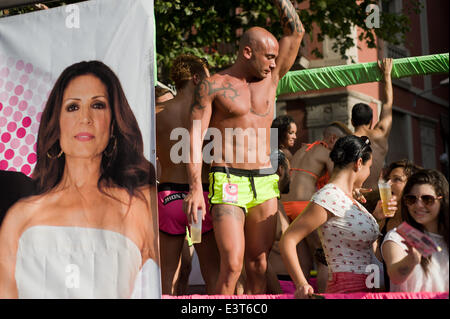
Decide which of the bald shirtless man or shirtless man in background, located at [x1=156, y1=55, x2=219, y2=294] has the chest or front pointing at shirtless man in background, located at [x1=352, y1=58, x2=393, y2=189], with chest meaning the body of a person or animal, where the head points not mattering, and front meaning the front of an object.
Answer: shirtless man in background, located at [x1=156, y1=55, x2=219, y2=294]

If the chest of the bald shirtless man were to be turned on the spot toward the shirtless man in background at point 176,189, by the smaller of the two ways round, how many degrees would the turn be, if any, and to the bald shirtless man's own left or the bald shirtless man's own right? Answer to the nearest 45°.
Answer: approximately 180°

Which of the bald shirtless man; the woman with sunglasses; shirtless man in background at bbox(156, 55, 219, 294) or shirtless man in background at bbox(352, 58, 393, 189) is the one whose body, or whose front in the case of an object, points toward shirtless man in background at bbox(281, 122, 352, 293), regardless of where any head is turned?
shirtless man in background at bbox(156, 55, 219, 294)

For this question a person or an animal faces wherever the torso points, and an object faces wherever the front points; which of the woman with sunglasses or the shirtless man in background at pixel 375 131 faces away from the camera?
the shirtless man in background

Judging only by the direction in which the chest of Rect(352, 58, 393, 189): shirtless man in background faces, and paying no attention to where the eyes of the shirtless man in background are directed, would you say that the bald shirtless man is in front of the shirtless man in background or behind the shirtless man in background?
behind

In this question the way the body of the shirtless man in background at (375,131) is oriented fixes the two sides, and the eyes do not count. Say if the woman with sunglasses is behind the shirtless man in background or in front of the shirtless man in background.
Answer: behind

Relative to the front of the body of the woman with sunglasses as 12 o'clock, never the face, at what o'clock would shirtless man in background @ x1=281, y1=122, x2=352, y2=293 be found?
The shirtless man in background is roughly at 4 o'clock from the woman with sunglasses.

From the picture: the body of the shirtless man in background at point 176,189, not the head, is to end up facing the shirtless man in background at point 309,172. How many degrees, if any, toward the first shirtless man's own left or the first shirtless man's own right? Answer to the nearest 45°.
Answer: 0° — they already face them

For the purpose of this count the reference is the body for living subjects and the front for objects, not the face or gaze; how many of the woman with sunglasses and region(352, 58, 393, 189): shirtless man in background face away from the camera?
1

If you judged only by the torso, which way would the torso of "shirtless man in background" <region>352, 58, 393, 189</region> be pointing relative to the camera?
away from the camera

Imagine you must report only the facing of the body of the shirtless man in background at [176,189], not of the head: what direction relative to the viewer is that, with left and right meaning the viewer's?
facing away from the viewer and to the right of the viewer

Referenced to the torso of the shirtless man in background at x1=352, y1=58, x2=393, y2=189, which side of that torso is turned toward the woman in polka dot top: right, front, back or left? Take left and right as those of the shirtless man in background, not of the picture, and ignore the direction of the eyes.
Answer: back

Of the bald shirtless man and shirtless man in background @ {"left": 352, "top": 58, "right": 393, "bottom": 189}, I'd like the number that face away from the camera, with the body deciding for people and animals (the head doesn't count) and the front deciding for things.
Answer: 1

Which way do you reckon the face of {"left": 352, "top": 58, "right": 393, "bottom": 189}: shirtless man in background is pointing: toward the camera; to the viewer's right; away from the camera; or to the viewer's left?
away from the camera
